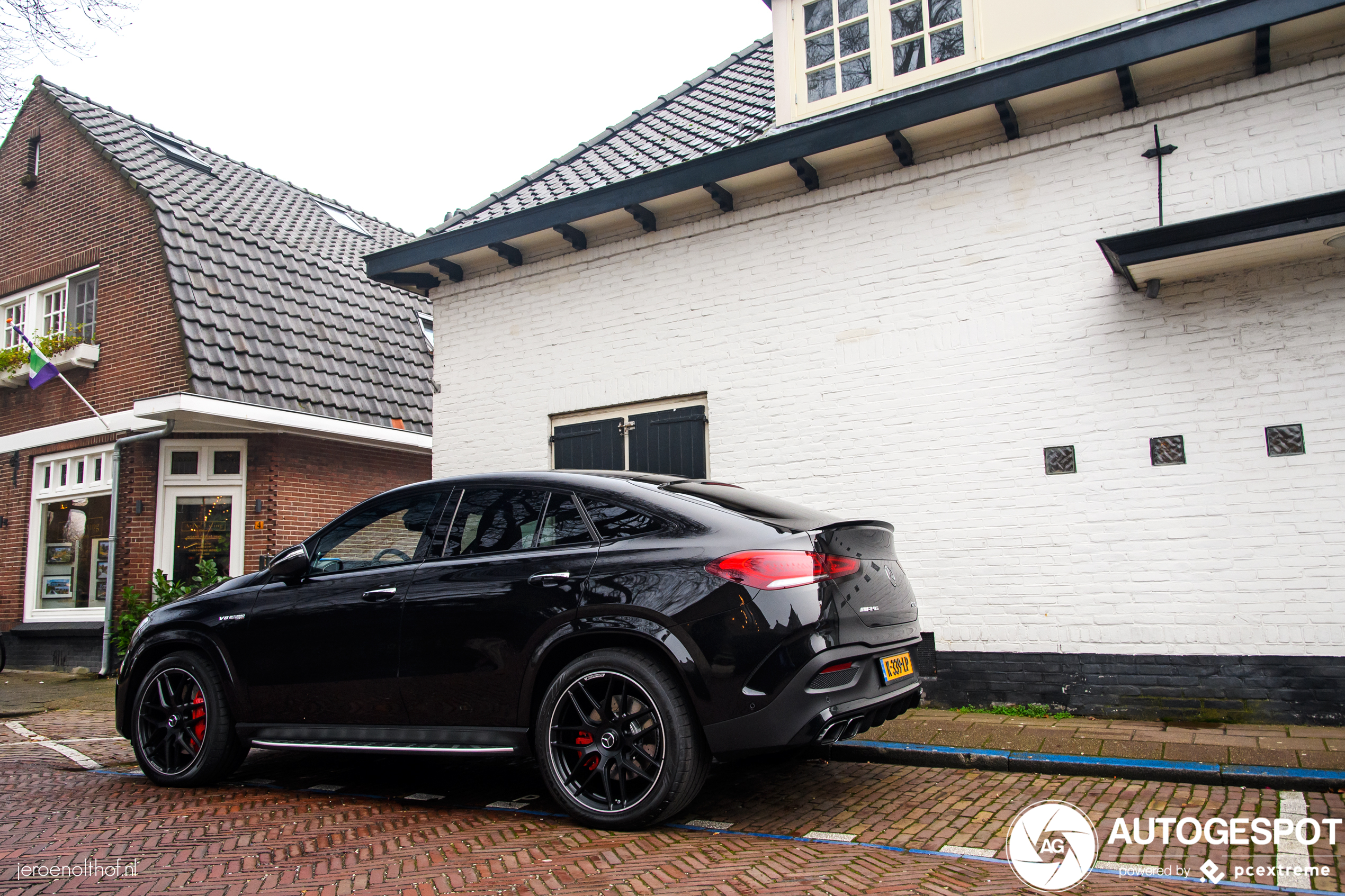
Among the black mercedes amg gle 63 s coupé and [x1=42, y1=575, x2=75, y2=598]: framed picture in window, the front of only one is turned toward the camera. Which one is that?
the framed picture in window

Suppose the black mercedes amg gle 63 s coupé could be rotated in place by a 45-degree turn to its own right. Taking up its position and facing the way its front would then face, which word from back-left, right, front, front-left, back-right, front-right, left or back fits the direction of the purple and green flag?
front-left

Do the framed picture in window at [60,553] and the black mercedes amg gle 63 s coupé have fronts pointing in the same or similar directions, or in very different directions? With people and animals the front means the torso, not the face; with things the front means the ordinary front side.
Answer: very different directions

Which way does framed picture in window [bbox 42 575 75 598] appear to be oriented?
toward the camera

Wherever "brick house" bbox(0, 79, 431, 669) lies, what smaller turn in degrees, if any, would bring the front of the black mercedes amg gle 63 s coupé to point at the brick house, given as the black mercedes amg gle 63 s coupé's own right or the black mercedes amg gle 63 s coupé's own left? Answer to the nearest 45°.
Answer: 0° — it already faces it

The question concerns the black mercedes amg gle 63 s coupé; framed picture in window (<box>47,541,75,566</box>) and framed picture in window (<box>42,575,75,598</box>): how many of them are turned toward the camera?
2

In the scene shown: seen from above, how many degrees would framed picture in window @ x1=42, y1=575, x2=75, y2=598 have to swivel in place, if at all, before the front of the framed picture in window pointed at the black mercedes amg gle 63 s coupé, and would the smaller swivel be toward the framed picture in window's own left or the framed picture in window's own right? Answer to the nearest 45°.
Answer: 0° — it already faces it

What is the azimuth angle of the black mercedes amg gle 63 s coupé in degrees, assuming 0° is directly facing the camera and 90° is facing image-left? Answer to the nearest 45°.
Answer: approximately 135°

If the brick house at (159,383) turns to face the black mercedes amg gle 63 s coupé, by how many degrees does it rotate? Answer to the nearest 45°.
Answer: approximately 45° to its left

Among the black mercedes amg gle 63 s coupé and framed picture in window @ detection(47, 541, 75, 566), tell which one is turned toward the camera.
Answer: the framed picture in window

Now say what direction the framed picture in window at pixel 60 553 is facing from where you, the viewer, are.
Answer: facing the viewer
